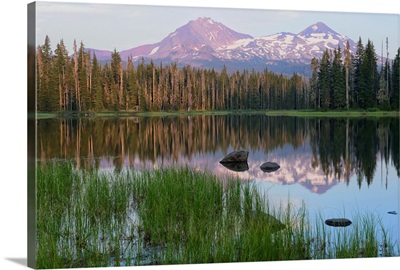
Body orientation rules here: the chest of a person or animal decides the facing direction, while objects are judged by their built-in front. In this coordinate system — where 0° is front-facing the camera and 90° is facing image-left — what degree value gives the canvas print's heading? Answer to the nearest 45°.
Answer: approximately 315°
